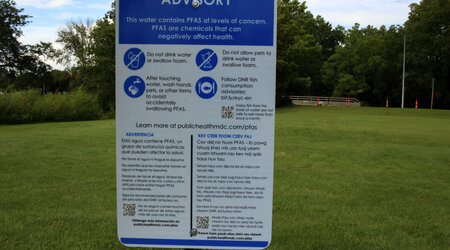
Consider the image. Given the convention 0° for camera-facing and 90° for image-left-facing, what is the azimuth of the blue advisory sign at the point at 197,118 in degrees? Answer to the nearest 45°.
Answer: approximately 0°
